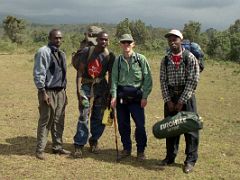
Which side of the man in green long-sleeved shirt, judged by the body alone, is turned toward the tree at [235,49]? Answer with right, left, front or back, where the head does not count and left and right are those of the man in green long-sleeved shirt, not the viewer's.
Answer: back

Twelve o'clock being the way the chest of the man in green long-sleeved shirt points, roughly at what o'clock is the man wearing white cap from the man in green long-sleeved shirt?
The man wearing white cap is roughly at 10 o'clock from the man in green long-sleeved shirt.

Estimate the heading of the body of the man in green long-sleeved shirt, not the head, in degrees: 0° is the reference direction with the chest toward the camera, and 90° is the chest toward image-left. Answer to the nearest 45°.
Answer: approximately 0°

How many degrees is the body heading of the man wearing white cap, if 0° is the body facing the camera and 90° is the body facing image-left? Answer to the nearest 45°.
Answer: approximately 45°

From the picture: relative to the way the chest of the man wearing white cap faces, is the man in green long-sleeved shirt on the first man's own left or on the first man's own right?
on the first man's own right

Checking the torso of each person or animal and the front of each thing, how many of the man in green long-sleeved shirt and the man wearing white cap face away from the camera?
0
